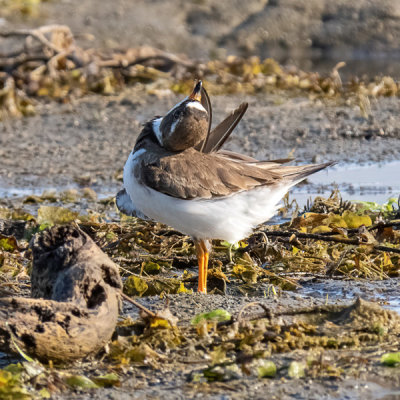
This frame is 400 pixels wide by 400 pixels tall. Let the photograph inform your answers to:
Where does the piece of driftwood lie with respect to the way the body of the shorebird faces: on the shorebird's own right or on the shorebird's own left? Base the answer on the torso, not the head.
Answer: on the shorebird's own left

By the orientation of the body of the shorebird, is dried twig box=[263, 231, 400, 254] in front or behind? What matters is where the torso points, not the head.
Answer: behind

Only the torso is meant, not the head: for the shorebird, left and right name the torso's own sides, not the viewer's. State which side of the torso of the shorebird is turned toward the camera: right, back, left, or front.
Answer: left

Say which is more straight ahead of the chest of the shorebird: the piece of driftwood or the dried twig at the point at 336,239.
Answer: the piece of driftwood
